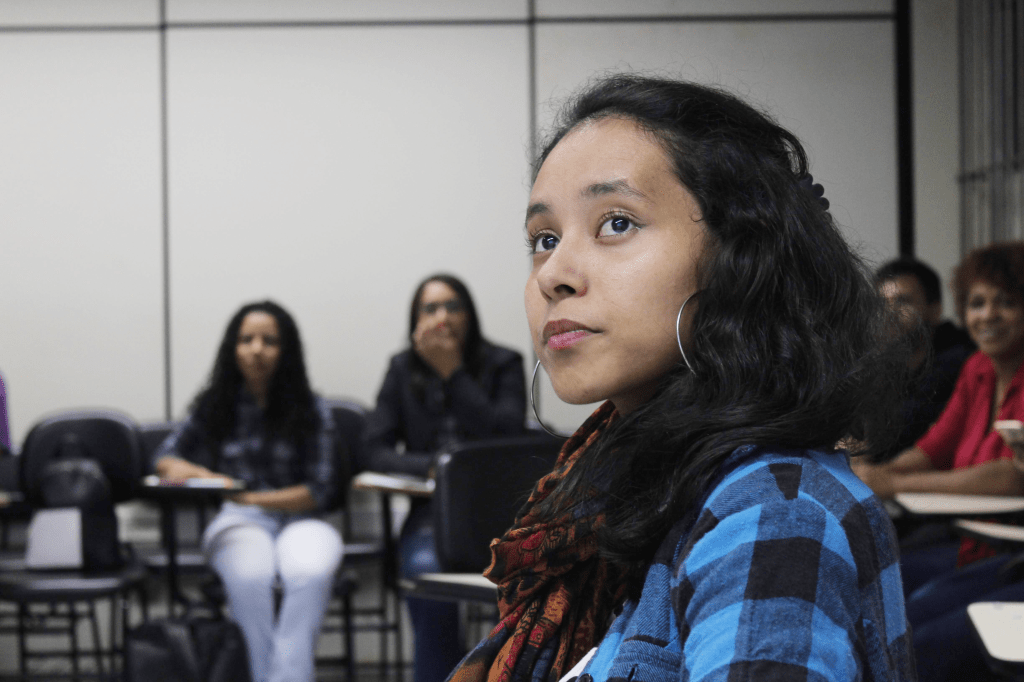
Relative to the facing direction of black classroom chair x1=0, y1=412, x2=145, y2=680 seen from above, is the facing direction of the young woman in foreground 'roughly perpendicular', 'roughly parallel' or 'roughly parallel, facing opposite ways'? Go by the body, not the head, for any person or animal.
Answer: roughly perpendicular

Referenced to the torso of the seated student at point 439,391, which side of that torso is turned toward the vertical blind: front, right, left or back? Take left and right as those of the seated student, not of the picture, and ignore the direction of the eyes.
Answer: left

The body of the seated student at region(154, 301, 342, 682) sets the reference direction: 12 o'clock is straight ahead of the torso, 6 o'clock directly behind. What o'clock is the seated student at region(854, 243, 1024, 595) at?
the seated student at region(854, 243, 1024, 595) is roughly at 10 o'clock from the seated student at region(154, 301, 342, 682).

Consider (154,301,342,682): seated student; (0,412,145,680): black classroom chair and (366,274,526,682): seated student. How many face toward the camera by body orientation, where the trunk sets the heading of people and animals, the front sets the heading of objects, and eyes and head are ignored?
3

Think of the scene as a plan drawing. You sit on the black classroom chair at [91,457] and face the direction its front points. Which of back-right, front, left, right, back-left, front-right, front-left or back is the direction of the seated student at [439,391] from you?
front-left
